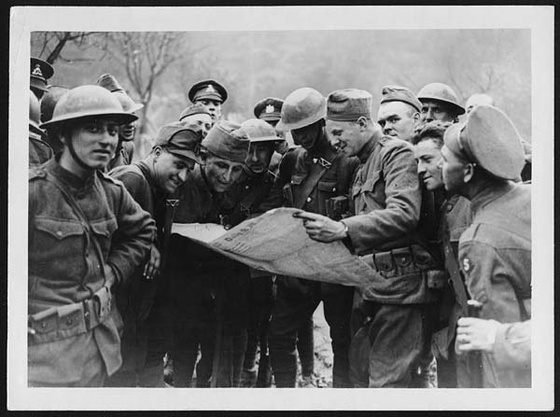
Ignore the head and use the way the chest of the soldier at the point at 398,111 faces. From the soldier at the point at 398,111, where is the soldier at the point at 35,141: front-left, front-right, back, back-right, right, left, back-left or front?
front-right

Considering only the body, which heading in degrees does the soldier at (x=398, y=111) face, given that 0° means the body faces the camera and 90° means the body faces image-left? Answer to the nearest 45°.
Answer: approximately 45°

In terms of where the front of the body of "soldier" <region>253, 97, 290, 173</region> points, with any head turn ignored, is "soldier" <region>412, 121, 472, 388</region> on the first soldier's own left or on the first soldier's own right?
on the first soldier's own left

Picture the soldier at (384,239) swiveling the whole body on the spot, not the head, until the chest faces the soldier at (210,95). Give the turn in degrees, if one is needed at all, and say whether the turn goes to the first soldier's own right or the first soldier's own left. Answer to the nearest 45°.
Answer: approximately 45° to the first soldier's own right

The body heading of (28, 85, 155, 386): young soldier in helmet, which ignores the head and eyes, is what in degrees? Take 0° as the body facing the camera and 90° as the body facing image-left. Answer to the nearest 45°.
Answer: approximately 315°

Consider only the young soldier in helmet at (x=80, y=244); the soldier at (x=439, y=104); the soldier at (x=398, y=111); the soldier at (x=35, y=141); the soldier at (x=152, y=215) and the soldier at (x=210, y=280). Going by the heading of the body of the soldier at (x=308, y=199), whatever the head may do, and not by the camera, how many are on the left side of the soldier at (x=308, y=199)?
2

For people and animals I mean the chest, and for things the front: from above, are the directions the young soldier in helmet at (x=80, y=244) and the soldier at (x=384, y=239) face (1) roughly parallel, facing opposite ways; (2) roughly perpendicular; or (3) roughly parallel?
roughly perpendicular

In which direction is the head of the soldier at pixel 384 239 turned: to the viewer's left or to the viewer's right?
to the viewer's left

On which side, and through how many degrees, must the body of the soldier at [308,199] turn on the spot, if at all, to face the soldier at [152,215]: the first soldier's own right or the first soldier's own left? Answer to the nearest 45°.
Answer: approximately 90° to the first soldier's own right

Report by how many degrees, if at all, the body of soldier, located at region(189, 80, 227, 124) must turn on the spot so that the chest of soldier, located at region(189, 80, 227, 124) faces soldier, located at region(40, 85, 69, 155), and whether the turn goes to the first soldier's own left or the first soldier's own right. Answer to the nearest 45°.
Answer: approximately 90° to the first soldier's own right

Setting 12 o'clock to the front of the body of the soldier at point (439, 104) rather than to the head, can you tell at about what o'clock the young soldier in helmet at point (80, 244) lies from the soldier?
The young soldier in helmet is roughly at 1 o'clock from the soldier.

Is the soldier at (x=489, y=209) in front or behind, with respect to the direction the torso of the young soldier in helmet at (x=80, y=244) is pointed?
in front

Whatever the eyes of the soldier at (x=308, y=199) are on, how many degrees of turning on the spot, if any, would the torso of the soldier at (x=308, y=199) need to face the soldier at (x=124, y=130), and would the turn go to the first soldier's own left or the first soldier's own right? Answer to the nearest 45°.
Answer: approximately 90° to the first soldier's own right
